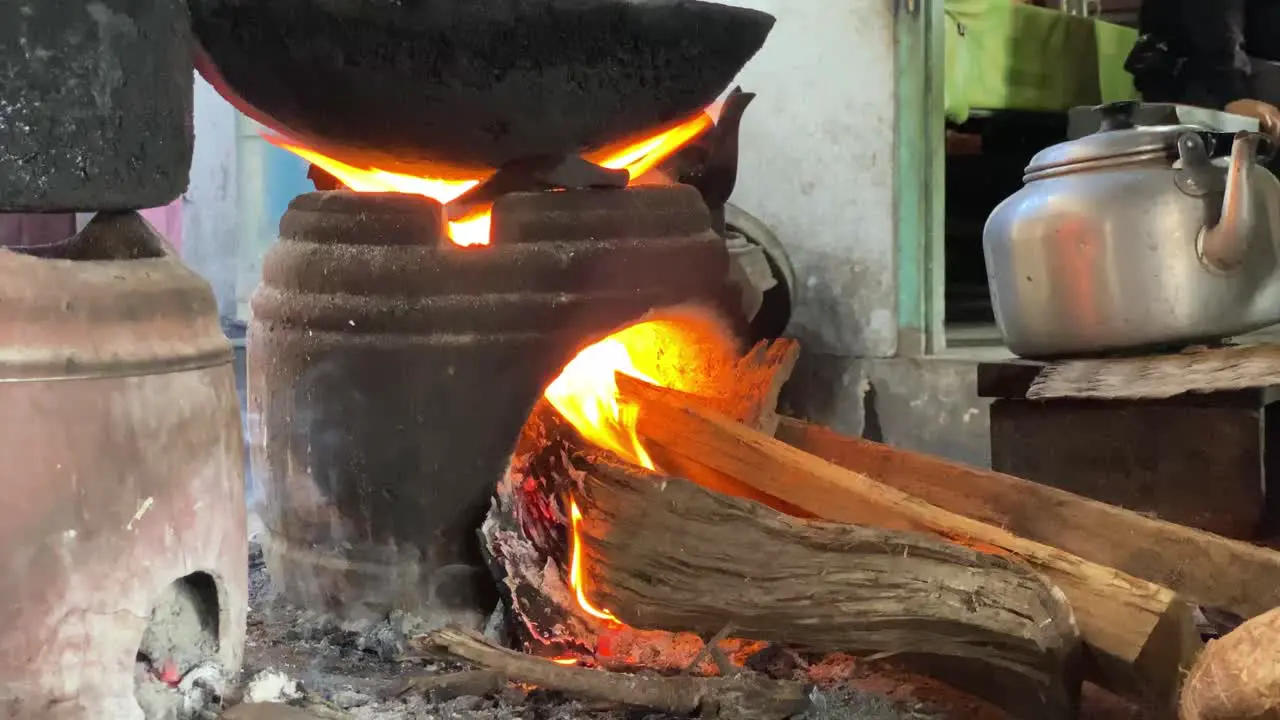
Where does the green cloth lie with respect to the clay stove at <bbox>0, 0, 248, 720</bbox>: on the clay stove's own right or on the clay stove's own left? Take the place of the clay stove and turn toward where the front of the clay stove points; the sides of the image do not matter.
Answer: on the clay stove's own left

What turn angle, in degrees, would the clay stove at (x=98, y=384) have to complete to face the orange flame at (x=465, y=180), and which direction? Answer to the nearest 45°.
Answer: approximately 90° to its left

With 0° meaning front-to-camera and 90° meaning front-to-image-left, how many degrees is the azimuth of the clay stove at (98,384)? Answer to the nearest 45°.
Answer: approximately 315°

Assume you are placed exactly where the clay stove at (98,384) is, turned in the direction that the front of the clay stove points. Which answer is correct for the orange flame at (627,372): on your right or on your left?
on your left
